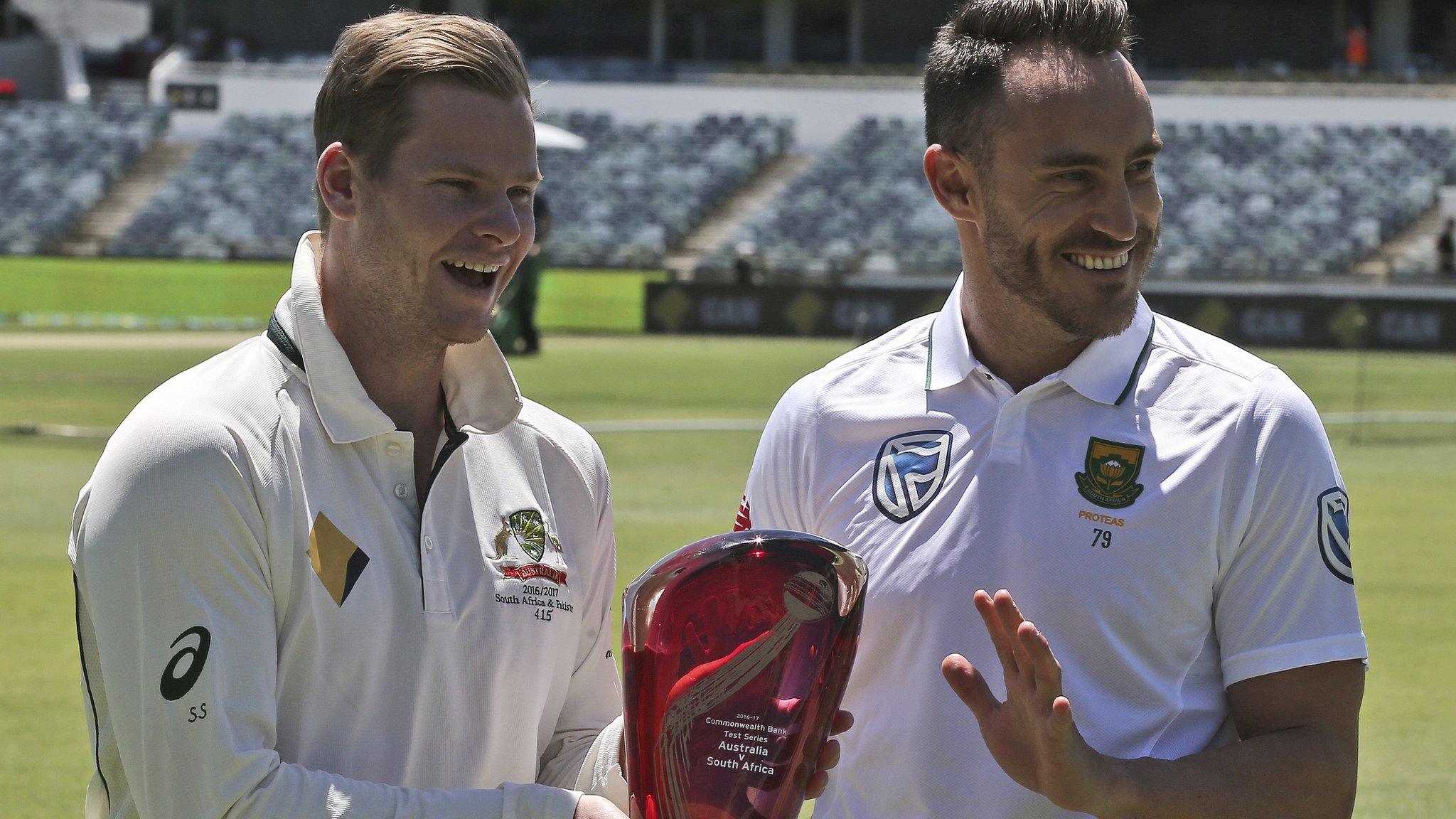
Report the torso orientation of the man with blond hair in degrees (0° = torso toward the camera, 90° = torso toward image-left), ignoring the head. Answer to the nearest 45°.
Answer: approximately 315°

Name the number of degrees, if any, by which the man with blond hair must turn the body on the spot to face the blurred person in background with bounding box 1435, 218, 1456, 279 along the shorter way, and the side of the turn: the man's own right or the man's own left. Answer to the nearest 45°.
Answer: approximately 90° to the man's own left

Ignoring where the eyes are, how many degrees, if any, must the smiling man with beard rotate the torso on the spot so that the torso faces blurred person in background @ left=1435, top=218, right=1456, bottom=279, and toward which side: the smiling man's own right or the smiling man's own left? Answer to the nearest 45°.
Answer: approximately 180°

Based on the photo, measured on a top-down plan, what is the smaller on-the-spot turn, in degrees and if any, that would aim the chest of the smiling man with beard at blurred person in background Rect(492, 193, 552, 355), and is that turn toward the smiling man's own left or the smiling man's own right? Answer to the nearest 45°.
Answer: approximately 180°

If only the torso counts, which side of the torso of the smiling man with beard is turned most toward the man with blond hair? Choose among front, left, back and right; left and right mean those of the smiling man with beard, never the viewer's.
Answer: right

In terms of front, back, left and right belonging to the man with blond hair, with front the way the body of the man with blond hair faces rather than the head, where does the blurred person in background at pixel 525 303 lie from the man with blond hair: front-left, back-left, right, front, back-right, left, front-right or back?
back-left

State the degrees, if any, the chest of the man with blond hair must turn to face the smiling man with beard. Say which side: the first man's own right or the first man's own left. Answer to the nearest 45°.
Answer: approximately 45° to the first man's own left

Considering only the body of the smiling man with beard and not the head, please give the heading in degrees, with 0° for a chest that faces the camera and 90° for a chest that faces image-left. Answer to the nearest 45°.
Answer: approximately 0°
